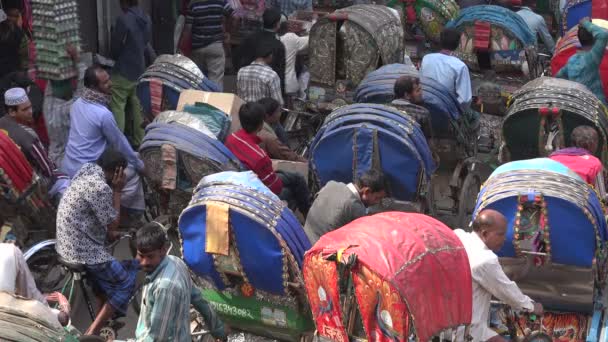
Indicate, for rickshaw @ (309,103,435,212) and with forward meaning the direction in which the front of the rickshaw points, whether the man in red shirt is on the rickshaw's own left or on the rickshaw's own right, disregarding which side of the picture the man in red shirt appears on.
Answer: on the rickshaw's own left

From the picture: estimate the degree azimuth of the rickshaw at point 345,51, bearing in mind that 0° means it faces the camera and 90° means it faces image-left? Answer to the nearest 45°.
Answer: approximately 225°

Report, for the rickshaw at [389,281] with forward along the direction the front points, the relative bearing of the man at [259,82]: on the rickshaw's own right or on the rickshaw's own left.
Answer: on the rickshaw's own left

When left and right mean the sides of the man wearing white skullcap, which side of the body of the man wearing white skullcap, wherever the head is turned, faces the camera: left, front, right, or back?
right

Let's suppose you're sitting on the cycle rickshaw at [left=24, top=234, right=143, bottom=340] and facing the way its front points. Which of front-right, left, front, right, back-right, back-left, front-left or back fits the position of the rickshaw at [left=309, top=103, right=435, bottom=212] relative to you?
front

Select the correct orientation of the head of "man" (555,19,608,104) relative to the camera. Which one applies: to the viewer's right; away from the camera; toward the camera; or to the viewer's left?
away from the camera

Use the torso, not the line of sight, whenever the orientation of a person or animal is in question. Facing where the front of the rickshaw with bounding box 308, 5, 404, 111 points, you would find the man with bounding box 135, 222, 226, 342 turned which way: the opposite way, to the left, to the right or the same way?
the opposite way

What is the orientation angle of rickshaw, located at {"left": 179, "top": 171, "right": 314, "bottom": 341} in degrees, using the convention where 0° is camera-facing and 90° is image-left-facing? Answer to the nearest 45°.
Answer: approximately 225°
